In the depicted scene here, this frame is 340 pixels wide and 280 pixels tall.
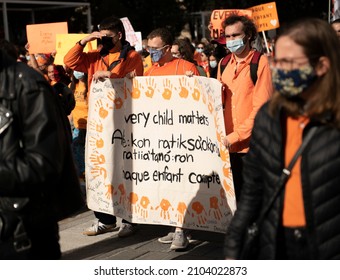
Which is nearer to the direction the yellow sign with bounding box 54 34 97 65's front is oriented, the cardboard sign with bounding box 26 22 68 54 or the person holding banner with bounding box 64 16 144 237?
the person holding banner

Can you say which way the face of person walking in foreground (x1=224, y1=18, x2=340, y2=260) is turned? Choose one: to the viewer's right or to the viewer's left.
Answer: to the viewer's left

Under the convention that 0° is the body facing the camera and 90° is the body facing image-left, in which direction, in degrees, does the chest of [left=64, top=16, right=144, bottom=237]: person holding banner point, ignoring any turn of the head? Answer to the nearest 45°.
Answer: approximately 45°

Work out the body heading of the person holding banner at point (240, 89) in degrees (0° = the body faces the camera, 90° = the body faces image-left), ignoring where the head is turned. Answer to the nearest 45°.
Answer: approximately 45°

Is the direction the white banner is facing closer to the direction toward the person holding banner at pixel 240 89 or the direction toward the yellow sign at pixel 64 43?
the person holding banner

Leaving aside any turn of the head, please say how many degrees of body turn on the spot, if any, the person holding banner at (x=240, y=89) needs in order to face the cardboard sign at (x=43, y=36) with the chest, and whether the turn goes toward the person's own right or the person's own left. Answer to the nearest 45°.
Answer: approximately 90° to the person's own right
